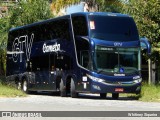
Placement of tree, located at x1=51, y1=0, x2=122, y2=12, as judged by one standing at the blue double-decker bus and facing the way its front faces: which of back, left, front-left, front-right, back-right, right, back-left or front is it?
back-left

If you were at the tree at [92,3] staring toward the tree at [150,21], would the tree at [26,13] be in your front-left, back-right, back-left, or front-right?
back-right

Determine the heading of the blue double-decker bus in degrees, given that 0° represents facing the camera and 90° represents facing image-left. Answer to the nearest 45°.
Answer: approximately 315°

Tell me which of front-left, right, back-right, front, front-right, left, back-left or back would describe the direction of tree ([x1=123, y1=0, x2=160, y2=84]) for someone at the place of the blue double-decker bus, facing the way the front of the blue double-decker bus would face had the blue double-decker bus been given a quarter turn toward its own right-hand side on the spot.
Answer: back

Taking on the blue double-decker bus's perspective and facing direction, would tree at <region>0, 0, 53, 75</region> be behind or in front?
behind
